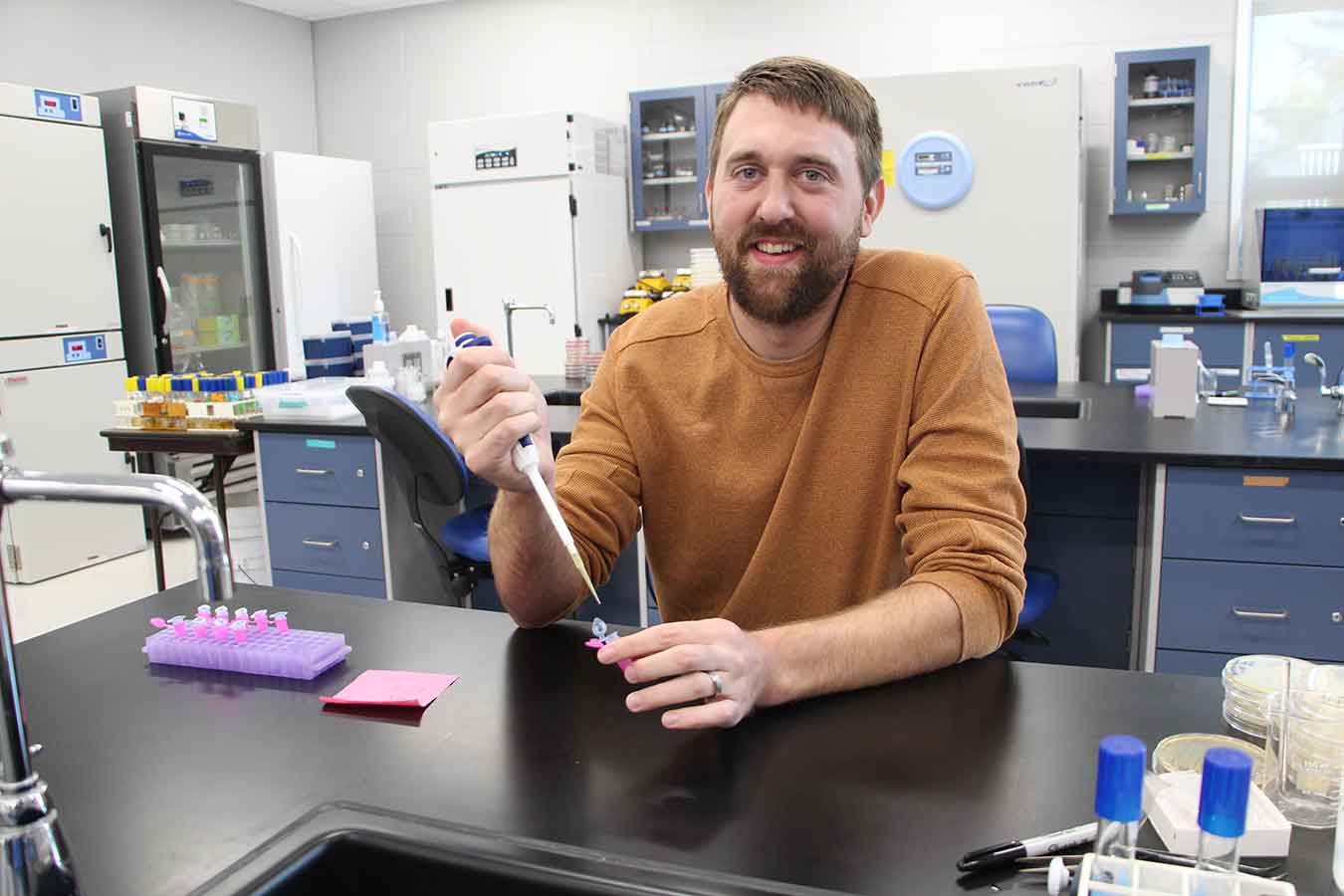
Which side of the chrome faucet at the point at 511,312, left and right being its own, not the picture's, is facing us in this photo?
right

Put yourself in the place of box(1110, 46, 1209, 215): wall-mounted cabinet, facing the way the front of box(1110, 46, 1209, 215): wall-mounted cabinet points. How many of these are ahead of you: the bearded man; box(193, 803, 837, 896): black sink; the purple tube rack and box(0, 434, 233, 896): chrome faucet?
4

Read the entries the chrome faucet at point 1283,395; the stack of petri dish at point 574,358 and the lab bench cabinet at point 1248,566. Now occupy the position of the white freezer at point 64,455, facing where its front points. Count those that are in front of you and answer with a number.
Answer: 3

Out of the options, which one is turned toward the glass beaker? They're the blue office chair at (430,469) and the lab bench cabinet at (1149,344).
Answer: the lab bench cabinet

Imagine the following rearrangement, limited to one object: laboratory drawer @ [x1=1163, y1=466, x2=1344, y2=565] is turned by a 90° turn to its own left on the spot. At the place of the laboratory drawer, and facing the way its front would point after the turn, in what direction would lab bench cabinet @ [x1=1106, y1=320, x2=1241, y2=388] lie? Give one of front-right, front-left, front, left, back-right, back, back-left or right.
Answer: left

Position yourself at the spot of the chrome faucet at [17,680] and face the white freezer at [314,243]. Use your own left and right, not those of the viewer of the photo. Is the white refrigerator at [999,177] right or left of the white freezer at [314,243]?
right

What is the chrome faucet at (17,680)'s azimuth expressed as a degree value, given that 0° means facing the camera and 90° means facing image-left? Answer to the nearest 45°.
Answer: approximately 270°

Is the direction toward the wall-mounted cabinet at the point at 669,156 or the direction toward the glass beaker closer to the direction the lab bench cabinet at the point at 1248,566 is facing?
the glass beaker

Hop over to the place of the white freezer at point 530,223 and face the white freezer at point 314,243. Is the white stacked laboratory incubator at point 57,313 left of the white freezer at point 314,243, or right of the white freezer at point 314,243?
left

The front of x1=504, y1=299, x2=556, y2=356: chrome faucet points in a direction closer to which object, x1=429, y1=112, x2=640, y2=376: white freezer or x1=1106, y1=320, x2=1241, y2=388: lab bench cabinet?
the lab bench cabinet
